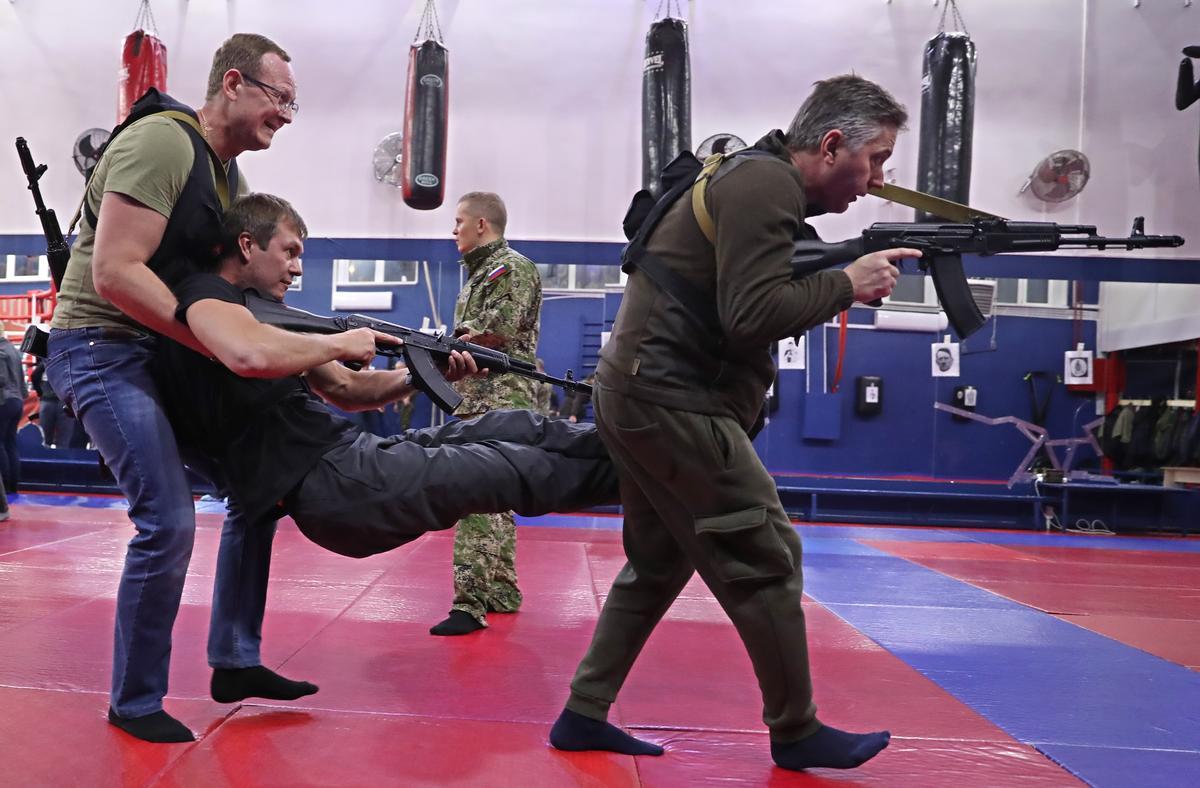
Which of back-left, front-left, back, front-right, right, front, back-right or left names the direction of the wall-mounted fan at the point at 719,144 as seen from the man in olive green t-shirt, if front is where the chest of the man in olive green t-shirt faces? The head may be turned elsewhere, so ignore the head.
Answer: front-left

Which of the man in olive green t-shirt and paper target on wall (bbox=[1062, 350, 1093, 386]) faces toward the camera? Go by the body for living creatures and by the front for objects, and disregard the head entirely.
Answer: the paper target on wall

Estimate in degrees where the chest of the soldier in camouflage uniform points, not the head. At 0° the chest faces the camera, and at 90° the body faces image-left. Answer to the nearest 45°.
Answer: approximately 90°

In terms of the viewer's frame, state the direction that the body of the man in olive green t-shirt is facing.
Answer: to the viewer's right

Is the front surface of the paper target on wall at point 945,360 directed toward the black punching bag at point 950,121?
yes

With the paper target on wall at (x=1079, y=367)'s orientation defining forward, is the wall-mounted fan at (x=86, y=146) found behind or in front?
in front

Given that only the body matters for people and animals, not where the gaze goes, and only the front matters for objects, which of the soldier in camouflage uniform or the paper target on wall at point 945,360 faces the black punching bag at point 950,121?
the paper target on wall

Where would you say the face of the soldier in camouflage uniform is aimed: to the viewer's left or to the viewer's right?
to the viewer's left

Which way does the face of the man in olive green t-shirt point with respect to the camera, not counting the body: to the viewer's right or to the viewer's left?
to the viewer's right

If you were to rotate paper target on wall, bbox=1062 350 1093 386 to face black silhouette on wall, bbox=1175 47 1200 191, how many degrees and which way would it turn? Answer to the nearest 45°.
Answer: approximately 90° to its left

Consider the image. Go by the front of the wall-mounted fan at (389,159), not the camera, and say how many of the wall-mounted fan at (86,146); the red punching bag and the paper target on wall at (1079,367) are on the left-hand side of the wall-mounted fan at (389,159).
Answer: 1

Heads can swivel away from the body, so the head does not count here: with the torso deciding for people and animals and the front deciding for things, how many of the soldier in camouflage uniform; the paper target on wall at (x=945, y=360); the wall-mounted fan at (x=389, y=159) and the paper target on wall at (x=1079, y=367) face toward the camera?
3

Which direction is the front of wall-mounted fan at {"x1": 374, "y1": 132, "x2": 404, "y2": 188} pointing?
toward the camera

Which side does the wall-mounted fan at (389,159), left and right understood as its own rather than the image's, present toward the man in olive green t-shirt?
front

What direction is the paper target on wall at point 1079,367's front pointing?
toward the camera

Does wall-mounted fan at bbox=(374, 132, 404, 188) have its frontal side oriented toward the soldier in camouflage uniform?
yes

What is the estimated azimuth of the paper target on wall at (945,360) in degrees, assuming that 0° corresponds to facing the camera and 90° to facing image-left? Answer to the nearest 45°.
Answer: approximately 0°

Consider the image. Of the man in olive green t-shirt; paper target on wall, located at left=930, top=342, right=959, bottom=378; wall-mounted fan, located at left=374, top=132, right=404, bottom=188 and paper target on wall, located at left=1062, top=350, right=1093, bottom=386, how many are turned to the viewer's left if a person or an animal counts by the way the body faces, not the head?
0

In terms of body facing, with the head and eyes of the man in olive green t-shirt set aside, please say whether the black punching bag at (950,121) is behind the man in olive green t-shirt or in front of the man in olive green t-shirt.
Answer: in front
